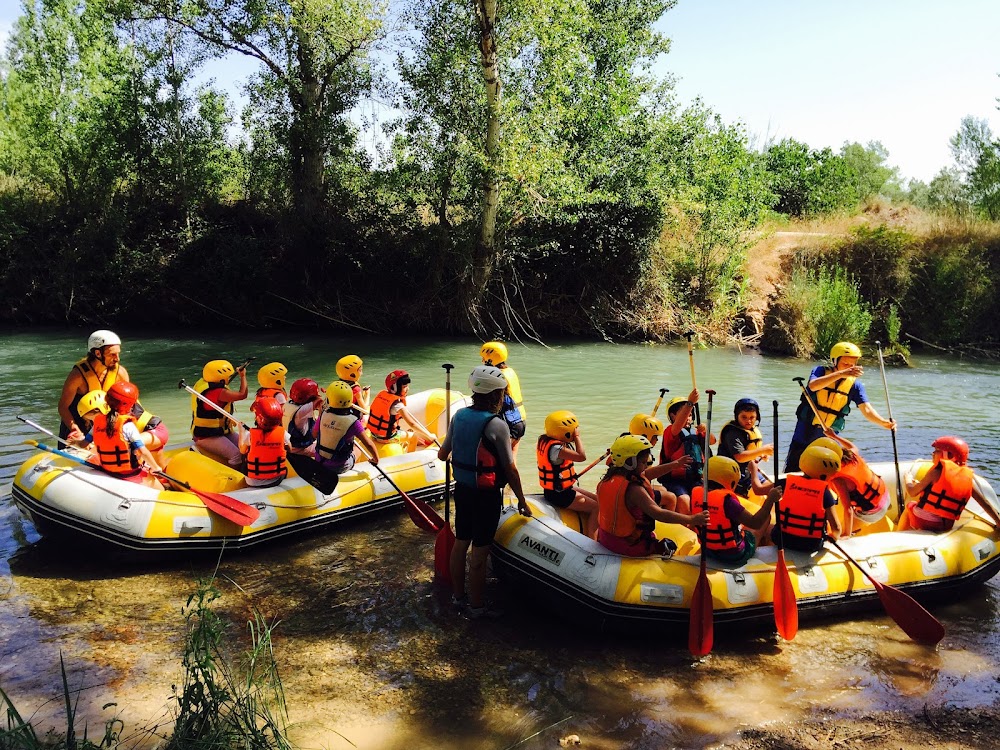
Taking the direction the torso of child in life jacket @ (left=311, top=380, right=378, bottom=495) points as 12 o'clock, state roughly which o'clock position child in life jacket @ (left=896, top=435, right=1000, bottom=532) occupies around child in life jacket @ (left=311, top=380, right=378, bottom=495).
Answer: child in life jacket @ (left=896, top=435, right=1000, bottom=532) is roughly at 2 o'clock from child in life jacket @ (left=311, top=380, right=378, bottom=495).

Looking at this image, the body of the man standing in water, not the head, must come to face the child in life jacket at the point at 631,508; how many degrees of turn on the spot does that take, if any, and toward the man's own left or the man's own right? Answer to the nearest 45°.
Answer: approximately 45° to the man's own right

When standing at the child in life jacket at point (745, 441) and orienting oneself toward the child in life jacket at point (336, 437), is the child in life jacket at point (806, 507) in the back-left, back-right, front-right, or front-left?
back-left

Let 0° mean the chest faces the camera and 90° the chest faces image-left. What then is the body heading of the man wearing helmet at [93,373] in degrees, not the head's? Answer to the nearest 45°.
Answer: approximately 315°

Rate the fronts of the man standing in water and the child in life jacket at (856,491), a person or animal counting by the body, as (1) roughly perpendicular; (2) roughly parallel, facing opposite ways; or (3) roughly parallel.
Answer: roughly perpendicular

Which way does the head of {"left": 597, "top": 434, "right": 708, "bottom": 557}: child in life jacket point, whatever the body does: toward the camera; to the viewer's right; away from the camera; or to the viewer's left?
to the viewer's right

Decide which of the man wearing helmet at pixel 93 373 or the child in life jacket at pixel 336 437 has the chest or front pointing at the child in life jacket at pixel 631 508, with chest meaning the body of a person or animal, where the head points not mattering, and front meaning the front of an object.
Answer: the man wearing helmet

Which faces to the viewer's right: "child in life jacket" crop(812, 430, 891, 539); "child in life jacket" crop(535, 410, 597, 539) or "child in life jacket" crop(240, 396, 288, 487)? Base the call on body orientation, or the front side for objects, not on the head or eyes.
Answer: "child in life jacket" crop(535, 410, 597, 539)

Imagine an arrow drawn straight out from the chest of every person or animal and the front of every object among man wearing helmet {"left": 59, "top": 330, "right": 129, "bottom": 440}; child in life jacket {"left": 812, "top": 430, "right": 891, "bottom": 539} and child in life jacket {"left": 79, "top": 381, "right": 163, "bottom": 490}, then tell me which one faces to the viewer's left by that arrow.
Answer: child in life jacket {"left": 812, "top": 430, "right": 891, "bottom": 539}

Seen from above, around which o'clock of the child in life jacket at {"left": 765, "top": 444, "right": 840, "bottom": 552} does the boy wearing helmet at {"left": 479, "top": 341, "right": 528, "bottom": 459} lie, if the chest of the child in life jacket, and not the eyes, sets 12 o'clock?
The boy wearing helmet is roughly at 10 o'clock from the child in life jacket.
